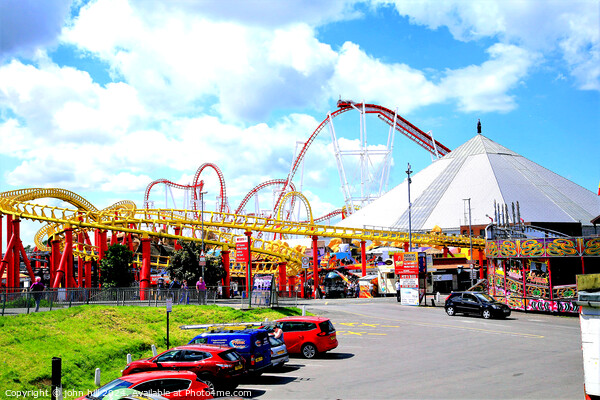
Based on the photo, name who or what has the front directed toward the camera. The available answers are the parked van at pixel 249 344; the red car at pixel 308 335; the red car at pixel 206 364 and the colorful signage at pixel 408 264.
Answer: the colorful signage

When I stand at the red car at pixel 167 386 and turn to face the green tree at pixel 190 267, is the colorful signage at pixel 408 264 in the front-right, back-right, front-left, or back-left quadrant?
front-right

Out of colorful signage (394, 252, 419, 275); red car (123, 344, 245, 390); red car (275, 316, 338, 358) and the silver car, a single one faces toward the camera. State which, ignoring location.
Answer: the colorful signage

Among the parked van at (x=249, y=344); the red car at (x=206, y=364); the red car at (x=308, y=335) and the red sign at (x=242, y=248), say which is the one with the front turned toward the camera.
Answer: the red sign

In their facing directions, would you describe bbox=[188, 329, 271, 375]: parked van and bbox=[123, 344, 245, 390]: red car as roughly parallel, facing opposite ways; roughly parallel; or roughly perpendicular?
roughly parallel

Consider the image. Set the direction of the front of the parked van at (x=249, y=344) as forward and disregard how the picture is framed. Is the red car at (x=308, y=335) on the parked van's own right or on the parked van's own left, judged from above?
on the parked van's own right

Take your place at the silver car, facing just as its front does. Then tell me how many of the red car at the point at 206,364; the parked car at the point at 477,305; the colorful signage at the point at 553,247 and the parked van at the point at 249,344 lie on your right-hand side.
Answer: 2

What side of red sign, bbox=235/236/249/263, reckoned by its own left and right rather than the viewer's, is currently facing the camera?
front

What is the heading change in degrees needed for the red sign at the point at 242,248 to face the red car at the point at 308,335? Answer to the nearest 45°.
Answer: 0° — it already faces it

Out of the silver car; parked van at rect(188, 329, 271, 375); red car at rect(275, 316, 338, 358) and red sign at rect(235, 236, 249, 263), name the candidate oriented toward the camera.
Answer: the red sign

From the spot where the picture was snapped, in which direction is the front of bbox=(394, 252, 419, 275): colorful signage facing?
facing the viewer

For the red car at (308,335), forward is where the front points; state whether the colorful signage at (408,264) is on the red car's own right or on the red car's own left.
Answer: on the red car's own right

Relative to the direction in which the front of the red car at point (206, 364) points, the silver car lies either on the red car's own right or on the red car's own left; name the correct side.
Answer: on the red car's own right

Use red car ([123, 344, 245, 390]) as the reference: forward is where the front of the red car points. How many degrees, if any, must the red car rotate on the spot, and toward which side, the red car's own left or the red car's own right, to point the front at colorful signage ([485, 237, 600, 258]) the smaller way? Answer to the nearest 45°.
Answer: approximately 90° to the red car's own right

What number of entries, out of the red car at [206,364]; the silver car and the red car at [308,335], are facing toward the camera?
0

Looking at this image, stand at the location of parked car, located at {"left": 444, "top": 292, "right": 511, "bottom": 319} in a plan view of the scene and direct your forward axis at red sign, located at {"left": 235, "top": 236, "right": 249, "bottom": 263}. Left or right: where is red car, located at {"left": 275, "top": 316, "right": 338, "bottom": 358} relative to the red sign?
left

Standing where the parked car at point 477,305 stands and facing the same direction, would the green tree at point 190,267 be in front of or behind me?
behind

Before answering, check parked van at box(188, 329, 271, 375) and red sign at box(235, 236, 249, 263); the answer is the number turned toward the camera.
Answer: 1
